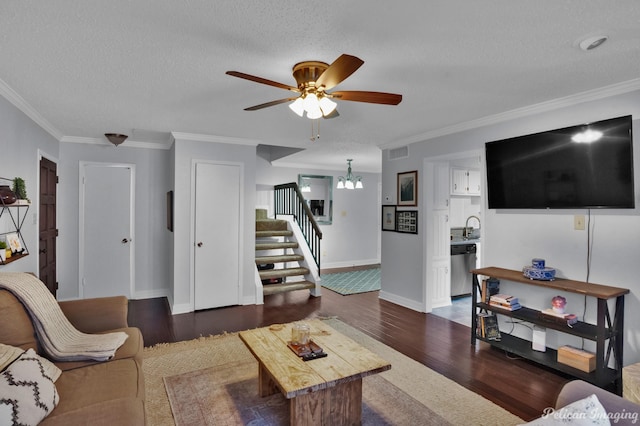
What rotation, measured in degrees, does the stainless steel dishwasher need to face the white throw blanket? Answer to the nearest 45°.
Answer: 0° — it already faces it

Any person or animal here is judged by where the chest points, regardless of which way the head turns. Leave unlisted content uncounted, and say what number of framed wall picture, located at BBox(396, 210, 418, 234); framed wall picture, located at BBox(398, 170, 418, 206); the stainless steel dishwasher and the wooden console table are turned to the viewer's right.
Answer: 0

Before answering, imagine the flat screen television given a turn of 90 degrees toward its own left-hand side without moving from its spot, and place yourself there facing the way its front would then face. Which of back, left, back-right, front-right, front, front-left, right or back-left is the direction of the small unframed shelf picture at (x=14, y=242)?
right

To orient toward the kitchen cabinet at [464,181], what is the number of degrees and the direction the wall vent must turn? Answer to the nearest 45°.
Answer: approximately 180°

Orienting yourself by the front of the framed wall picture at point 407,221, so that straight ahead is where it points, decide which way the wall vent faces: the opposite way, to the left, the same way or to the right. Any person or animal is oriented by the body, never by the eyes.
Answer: the same way

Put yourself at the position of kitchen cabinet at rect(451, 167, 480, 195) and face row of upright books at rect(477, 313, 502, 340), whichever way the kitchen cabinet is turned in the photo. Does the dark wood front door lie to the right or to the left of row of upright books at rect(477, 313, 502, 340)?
right

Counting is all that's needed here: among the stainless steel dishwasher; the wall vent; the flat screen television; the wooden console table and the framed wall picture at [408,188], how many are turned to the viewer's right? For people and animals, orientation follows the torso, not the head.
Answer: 0

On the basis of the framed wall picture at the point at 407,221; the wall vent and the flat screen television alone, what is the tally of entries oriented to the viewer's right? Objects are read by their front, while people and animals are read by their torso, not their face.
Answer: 0

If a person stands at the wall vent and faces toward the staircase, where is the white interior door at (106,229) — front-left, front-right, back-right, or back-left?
front-left

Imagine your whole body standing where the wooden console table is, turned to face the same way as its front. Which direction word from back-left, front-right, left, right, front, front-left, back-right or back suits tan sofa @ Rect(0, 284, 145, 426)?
front

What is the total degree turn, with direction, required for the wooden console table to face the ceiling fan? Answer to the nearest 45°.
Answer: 0° — it already faces it

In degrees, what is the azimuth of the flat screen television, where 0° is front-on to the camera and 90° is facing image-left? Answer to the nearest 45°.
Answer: approximately 45°

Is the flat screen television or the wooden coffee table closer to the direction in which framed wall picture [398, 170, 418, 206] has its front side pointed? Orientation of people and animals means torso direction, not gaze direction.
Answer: the wooden coffee table

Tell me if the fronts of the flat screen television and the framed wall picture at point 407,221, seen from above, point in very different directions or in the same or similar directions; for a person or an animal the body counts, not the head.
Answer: same or similar directions

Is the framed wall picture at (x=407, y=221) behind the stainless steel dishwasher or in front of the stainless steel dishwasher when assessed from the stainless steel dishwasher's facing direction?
in front

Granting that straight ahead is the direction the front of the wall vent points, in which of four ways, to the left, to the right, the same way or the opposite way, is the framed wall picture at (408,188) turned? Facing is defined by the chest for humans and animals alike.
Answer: the same way
